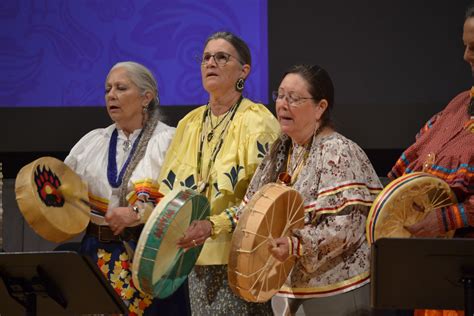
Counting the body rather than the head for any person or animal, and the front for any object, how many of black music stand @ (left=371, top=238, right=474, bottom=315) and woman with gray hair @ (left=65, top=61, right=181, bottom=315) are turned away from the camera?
1

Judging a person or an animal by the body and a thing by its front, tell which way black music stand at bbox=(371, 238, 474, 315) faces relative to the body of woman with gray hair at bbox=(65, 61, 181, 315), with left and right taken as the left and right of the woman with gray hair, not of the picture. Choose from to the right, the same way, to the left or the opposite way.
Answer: the opposite way

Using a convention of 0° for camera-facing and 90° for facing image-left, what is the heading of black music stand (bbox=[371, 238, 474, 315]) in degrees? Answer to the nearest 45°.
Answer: approximately 180°

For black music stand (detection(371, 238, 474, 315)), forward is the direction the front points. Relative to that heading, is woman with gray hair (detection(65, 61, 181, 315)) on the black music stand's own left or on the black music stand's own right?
on the black music stand's own left

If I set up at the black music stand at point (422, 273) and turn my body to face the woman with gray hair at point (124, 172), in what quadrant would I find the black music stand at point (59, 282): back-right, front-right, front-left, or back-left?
front-left

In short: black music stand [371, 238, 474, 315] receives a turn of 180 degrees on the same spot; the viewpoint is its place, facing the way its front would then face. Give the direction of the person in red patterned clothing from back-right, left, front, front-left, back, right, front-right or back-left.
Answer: back

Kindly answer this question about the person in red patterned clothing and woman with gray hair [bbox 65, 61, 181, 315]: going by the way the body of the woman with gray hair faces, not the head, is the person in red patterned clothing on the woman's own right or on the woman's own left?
on the woman's own left

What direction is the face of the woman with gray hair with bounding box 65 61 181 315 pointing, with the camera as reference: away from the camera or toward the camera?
toward the camera

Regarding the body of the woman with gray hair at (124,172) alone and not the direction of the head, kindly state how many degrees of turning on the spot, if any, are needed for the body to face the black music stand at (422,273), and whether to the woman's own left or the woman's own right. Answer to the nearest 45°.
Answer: approximately 90° to the woman's own left

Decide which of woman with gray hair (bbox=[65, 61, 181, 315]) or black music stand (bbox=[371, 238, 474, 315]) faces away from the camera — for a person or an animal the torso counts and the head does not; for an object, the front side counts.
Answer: the black music stand

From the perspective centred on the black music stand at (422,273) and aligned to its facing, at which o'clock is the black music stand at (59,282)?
the black music stand at (59,282) is roughly at 9 o'clock from the black music stand at (422,273).
